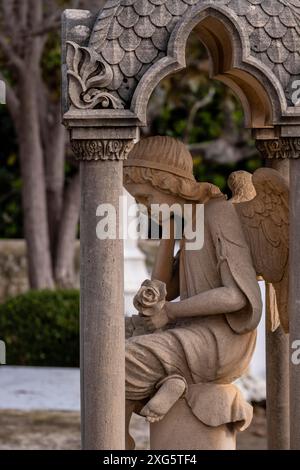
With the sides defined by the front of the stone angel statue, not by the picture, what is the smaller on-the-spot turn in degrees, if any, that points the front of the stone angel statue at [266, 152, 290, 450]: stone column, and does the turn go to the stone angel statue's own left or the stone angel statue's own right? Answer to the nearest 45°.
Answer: approximately 135° to the stone angel statue's own right

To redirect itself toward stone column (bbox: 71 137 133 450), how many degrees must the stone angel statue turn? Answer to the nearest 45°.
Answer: approximately 45° to its left

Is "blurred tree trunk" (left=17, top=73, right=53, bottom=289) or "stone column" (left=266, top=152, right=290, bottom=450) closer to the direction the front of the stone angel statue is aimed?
the blurred tree trunk

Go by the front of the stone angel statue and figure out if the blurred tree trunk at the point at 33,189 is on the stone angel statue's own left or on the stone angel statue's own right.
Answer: on the stone angel statue's own right

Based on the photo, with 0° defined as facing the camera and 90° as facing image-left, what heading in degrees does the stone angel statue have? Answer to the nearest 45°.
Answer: approximately 90°

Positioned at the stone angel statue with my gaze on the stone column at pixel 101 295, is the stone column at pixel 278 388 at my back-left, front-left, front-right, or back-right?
back-right
